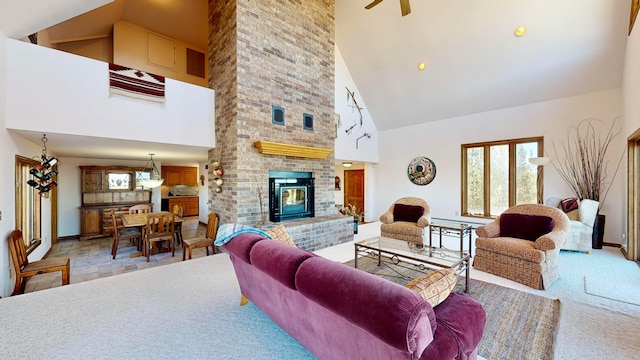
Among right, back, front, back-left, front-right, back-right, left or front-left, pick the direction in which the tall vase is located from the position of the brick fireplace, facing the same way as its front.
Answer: front-left

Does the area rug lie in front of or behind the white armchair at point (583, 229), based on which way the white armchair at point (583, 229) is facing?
in front

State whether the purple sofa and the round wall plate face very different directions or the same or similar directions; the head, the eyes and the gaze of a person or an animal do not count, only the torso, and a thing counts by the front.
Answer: very different directions

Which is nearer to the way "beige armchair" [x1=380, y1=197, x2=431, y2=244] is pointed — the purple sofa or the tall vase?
the purple sofa

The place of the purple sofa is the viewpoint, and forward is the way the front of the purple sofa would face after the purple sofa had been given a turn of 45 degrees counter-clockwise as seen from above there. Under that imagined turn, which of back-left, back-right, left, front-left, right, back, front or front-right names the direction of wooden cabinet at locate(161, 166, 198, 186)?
front-left

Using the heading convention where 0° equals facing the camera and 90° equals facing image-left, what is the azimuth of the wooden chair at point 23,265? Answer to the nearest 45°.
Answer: approximately 270°

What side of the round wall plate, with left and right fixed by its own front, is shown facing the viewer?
front

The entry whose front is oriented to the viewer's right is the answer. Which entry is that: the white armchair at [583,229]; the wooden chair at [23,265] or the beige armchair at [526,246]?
the wooden chair

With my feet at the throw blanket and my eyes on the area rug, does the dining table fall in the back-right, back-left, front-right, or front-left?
back-left

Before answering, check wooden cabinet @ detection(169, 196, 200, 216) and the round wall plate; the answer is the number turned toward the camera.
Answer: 2

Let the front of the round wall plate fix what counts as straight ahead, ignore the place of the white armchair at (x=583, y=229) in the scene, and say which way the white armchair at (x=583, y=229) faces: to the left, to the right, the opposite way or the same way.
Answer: to the right

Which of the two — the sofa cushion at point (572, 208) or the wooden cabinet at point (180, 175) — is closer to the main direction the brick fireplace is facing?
the sofa cushion
